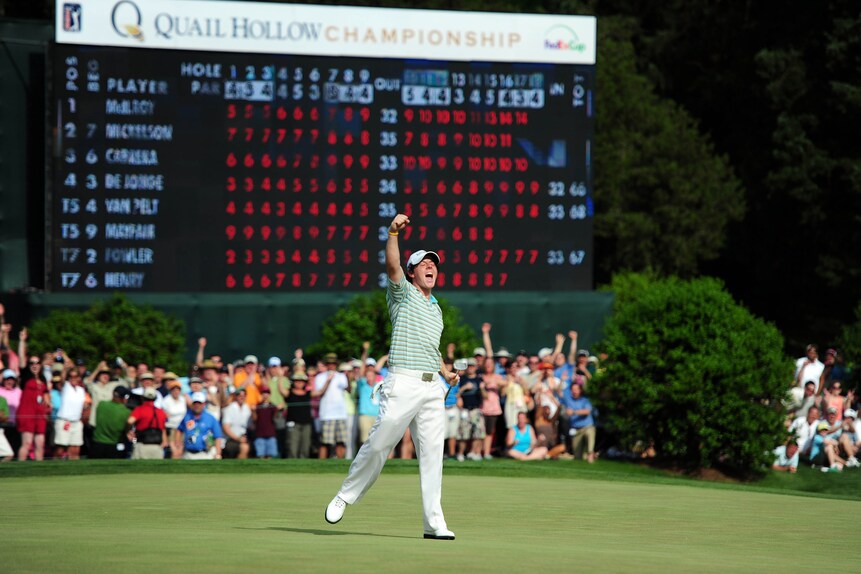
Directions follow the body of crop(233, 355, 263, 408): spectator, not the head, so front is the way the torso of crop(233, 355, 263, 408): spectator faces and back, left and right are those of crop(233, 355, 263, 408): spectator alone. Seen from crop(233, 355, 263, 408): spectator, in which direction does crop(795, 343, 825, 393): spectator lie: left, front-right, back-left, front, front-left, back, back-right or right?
left

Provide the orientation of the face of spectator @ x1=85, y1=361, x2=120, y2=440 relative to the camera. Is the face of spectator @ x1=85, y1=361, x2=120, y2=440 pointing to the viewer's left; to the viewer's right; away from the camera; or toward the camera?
toward the camera

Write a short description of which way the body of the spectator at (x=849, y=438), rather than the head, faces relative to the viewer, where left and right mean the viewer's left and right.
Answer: facing the viewer and to the left of the viewer

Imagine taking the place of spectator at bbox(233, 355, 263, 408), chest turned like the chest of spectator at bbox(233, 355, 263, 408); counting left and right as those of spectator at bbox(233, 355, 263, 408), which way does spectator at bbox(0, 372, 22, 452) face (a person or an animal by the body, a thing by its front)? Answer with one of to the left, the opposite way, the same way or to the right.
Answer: the same way

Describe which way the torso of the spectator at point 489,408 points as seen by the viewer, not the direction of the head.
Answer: toward the camera

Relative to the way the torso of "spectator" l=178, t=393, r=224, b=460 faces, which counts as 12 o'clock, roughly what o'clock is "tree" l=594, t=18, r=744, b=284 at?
The tree is roughly at 7 o'clock from the spectator.

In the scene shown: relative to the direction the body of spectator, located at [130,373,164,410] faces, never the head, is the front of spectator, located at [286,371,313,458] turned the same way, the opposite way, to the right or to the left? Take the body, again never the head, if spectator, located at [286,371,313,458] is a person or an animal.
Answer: the same way

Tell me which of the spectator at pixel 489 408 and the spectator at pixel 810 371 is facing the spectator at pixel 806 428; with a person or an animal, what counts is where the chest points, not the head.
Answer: the spectator at pixel 810 371

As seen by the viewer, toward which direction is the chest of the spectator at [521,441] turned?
toward the camera

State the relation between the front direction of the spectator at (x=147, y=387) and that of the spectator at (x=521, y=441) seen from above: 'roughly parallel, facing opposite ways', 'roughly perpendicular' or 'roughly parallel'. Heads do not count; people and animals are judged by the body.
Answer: roughly parallel

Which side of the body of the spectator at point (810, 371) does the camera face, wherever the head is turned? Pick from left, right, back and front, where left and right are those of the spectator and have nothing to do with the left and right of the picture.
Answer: front

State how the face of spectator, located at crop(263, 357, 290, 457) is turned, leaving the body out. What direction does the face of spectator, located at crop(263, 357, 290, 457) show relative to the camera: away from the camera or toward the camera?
toward the camera

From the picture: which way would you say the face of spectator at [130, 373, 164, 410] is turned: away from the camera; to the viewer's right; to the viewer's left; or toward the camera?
toward the camera

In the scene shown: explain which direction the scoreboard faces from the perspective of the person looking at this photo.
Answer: facing the viewer

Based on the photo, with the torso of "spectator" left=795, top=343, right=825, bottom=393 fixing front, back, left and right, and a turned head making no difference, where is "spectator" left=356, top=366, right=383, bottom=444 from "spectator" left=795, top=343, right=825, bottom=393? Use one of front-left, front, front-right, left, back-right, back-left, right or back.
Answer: front-right
